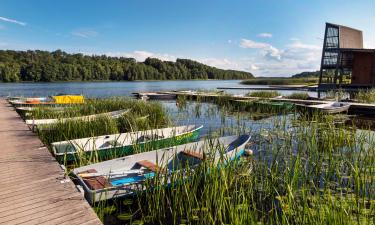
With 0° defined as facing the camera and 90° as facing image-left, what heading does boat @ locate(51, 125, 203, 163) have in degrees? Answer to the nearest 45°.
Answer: approximately 225°

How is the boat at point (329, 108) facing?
to the viewer's left

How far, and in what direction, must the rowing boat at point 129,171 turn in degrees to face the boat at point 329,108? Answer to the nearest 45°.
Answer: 0° — it already faces it
